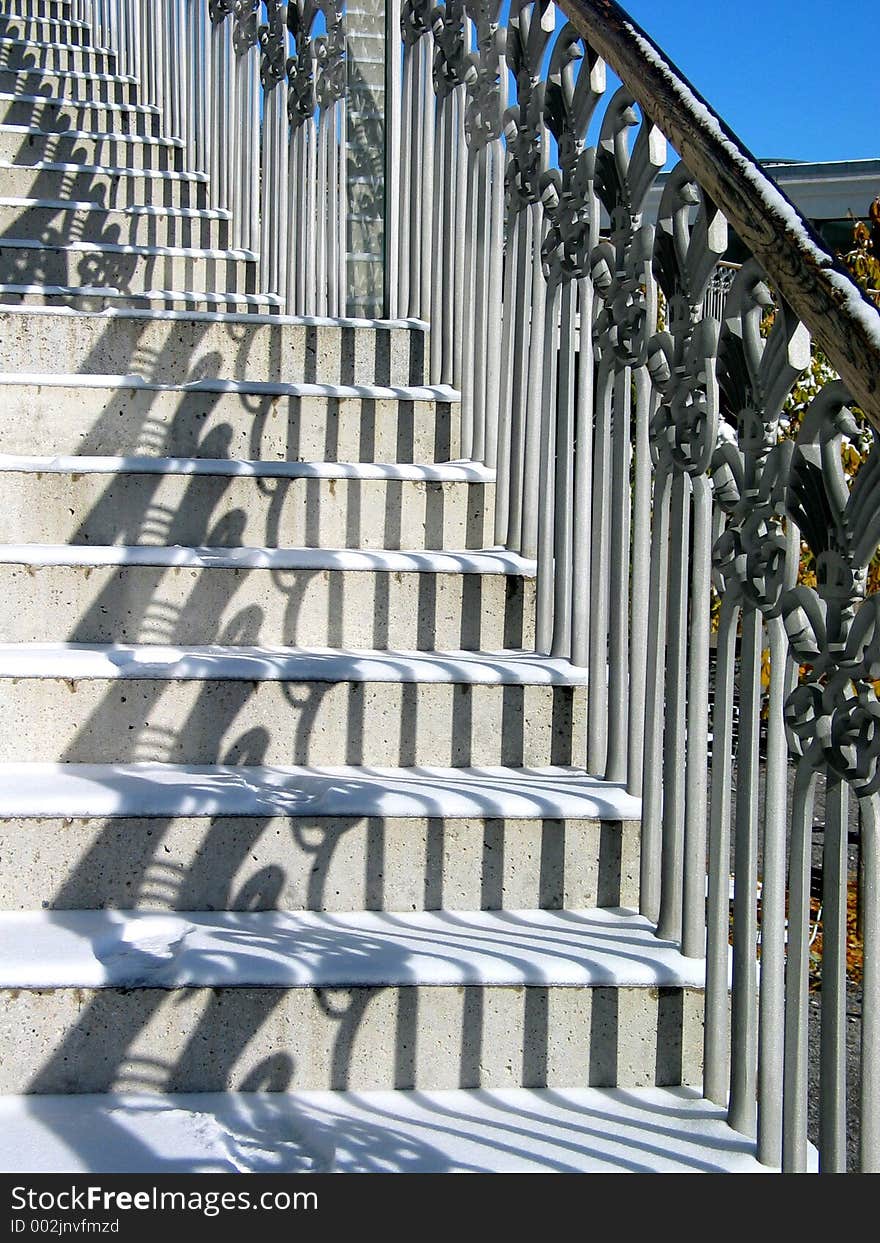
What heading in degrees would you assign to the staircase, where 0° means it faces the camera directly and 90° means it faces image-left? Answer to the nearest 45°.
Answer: approximately 0°
